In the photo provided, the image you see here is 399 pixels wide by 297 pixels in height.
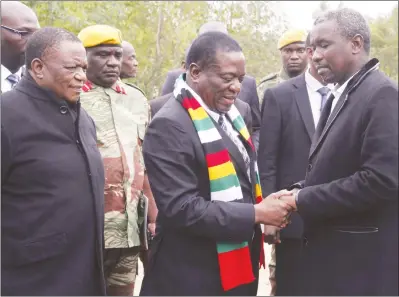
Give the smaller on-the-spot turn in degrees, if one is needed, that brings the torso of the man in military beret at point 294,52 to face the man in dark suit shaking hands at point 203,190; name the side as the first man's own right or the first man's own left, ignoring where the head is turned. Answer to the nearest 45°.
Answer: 0° — they already face them

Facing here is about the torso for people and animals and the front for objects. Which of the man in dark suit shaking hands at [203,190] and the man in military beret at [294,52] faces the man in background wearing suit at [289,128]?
the man in military beret

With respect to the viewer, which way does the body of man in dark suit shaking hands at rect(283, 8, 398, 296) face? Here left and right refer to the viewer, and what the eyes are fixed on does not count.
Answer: facing to the left of the viewer

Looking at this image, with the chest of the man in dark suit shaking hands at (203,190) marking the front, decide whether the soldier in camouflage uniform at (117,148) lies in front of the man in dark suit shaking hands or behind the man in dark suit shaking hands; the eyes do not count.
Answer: behind

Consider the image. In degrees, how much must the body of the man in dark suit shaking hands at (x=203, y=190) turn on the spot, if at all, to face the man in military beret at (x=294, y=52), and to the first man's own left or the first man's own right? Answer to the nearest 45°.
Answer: approximately 135° to the first man's own left

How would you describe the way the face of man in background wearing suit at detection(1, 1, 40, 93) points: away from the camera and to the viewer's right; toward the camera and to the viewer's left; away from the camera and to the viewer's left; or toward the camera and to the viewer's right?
toward the camera and to the viewer's right

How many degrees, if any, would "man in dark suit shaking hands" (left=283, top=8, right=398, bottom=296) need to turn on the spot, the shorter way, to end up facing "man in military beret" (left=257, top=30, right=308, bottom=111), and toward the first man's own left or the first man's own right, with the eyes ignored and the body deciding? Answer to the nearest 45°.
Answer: approximately 90° to the first man's own right
